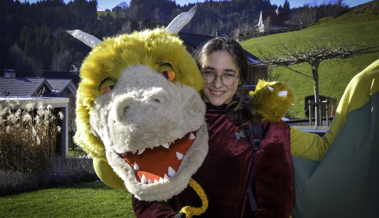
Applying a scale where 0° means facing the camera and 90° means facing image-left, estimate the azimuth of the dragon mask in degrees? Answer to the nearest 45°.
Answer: approximately 0°
